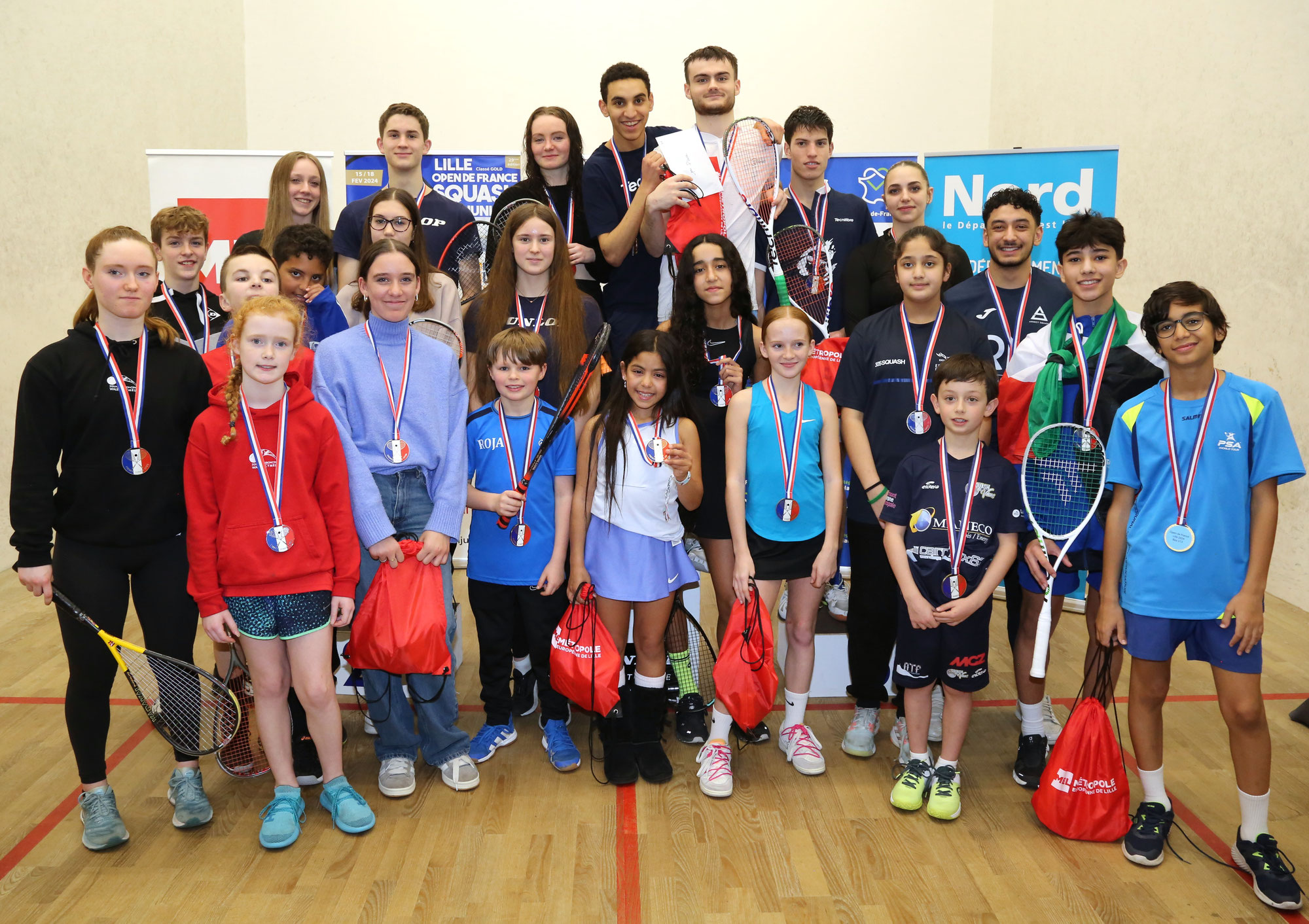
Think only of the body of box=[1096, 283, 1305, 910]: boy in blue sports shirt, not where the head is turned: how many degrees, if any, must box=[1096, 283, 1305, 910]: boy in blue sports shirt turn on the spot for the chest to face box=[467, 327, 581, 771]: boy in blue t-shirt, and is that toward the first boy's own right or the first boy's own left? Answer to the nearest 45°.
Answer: approximately 90° to the first boy's own right

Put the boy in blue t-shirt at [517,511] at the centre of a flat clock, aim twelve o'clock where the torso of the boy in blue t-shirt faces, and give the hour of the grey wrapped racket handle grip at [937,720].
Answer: The grey wrapped racket handle grip is roughly at 9 o'clock from the boy in blue t-shirt.

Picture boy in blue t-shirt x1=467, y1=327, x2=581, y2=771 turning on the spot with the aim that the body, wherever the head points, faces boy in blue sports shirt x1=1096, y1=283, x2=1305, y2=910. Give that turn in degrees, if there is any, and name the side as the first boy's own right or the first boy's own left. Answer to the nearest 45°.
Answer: approximately 45° to the first boy's own left

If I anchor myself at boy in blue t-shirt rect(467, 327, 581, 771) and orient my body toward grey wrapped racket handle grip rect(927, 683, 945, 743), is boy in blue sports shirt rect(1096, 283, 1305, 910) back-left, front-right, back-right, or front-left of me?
front-right

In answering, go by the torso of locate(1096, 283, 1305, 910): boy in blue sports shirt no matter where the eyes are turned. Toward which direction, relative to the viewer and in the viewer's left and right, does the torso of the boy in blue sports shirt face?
facing the viewer

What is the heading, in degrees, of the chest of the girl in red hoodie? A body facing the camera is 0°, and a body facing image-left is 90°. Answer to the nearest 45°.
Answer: approximately 0°

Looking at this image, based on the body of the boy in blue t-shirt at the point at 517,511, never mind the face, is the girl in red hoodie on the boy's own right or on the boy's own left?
on the boy's own right

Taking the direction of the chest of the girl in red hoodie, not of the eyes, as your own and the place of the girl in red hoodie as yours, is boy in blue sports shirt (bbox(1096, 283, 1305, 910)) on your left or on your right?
on your left

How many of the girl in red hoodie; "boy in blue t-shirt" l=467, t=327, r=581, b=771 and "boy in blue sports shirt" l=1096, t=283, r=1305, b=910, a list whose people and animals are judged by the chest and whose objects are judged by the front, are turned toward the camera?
3

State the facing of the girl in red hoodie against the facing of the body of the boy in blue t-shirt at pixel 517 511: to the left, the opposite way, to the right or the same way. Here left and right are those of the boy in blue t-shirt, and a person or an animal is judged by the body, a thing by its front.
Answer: the same way

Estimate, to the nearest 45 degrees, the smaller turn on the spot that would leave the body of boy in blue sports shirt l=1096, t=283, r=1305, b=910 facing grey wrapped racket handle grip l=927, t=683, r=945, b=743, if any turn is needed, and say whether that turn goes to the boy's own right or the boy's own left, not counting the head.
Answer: approximately 135° to the boy's own right

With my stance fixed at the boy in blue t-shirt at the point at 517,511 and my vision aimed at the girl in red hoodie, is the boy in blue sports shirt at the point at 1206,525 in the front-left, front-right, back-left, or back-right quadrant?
back-left

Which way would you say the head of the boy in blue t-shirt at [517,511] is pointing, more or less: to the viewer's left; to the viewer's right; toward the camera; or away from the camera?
toward the camera

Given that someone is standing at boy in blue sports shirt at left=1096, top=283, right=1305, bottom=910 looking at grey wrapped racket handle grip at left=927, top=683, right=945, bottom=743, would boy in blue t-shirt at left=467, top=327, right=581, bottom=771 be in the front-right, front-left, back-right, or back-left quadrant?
front-left
